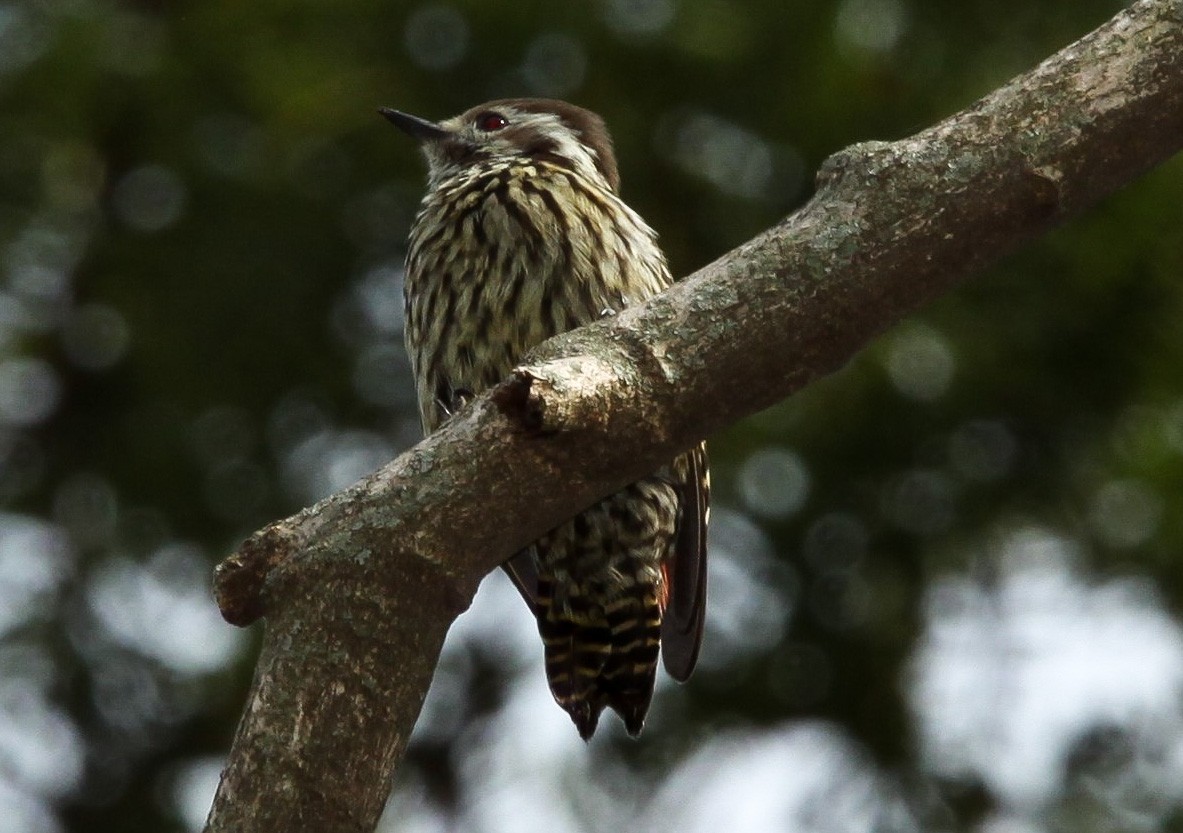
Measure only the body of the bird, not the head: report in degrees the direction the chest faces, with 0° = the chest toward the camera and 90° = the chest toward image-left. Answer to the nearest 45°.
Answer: approximately 45°
